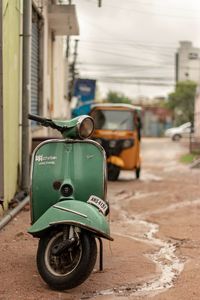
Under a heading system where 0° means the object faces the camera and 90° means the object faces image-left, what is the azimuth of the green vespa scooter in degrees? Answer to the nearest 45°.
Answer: approximately 0°

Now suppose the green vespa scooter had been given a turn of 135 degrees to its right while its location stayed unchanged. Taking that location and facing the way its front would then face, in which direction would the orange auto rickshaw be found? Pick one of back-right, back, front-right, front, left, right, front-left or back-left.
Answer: front-right

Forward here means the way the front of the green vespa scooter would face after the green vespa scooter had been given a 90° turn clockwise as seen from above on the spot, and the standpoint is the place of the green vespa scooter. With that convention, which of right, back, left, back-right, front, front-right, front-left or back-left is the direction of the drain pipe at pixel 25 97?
right
